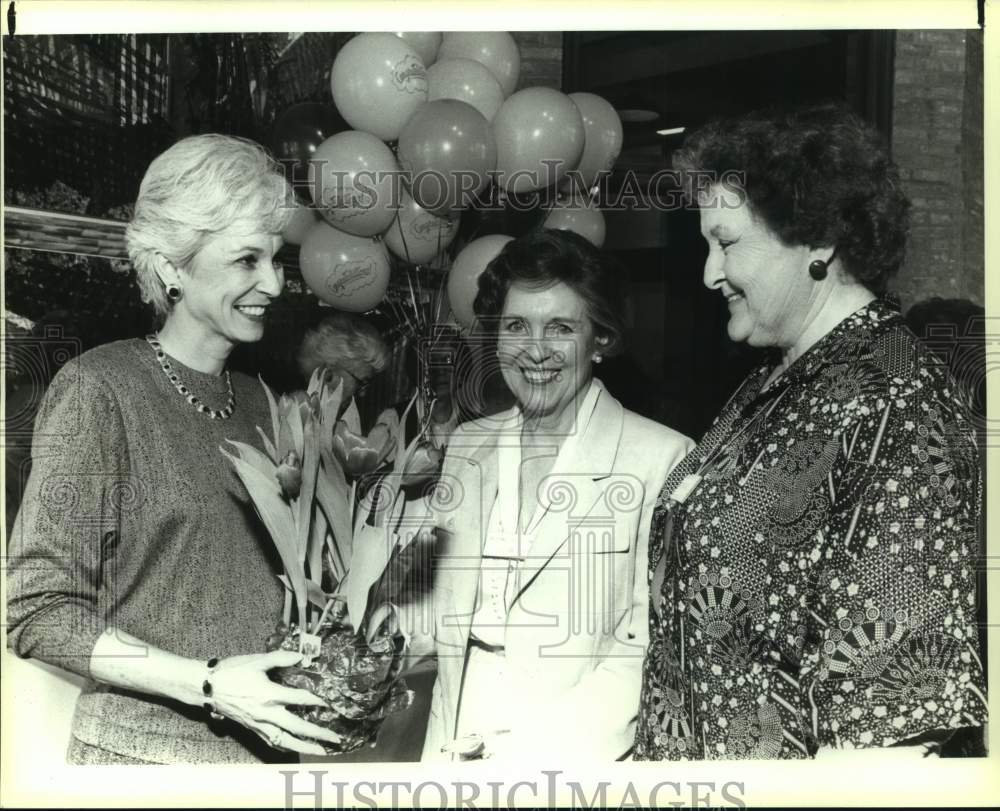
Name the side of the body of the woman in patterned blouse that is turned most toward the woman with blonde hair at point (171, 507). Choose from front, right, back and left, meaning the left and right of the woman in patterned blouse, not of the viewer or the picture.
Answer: front

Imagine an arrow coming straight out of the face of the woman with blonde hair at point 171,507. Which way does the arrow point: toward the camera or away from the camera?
toward the camera

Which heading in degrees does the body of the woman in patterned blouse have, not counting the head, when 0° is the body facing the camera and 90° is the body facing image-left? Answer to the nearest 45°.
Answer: approximately 90°

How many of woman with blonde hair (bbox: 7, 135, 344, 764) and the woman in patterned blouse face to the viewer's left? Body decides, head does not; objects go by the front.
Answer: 1

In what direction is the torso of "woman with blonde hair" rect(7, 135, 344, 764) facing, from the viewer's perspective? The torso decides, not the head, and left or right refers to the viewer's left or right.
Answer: facing the viewer and to the right of the viewer

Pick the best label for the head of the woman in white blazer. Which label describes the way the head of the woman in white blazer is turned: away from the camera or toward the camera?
toward the camera

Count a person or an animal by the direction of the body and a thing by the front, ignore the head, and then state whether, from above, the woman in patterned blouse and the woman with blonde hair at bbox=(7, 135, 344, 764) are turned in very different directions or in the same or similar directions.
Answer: very different directions
